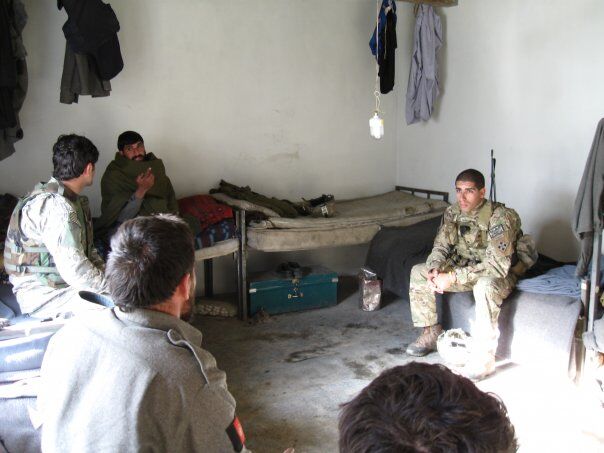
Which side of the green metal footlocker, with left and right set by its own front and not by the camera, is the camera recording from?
front

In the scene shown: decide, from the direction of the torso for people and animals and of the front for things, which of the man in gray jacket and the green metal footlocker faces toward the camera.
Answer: the green metal footlocker

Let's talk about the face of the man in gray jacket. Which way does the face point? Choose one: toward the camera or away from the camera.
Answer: away from the camera

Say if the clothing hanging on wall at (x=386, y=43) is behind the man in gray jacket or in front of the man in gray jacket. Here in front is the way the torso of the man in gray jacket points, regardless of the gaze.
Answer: in front

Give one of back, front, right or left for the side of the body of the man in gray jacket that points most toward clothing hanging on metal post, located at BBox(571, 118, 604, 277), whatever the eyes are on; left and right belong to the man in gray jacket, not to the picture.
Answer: front

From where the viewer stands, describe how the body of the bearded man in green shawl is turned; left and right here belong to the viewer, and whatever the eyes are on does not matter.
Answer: facing the viewer and to the right of the viewer

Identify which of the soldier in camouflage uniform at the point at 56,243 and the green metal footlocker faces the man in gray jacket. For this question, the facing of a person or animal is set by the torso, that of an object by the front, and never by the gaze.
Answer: the green metal footlocker

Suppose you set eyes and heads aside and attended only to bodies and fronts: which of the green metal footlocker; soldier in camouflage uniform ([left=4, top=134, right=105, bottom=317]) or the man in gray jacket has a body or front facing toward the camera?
the green metal footlocker

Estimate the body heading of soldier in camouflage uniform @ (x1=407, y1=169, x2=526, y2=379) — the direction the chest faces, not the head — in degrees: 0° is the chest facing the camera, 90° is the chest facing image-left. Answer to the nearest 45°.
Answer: approximately 45°

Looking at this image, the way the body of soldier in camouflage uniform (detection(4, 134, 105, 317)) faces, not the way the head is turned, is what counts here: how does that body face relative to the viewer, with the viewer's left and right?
facing away from the viewer and to the right of the viewer

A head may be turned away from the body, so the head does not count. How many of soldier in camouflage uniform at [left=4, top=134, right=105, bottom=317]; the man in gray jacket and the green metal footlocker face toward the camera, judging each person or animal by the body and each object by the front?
1

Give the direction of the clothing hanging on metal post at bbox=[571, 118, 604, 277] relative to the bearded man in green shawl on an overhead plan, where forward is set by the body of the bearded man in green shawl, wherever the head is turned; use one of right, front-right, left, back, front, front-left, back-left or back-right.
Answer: front

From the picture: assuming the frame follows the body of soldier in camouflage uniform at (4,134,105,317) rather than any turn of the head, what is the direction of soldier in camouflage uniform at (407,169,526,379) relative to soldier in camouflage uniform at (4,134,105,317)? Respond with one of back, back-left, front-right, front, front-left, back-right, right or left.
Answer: front-right
